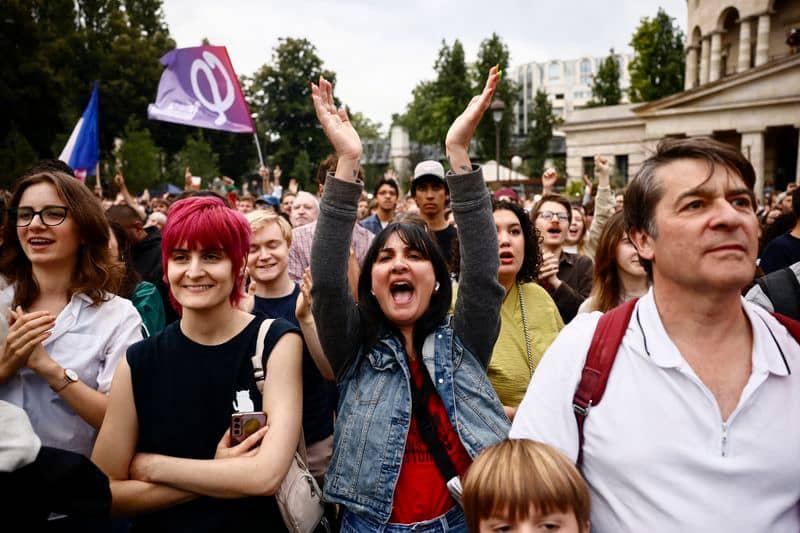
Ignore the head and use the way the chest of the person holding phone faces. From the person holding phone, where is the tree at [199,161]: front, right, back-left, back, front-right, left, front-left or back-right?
back

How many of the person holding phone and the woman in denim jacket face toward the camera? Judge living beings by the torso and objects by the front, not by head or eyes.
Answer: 2

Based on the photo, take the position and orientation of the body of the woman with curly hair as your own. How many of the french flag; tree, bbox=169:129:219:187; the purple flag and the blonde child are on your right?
3

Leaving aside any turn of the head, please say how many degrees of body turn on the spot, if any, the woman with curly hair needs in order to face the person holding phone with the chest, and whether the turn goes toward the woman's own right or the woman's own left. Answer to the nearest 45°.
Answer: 0° — they already face them

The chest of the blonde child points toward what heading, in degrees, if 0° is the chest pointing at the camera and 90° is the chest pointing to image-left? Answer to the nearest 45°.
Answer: approximately 0°

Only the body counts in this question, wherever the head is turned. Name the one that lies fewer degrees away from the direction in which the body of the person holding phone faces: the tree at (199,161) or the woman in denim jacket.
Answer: the woman in denim jacket

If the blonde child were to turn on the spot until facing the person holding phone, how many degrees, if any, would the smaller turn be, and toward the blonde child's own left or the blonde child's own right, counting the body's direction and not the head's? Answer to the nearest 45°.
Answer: approximately 90° to the blonde child's own right

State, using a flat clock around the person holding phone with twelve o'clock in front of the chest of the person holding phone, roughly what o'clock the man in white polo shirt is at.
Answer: The man in white polo shirt is roughly at 10 o'clock from the person holding phone.

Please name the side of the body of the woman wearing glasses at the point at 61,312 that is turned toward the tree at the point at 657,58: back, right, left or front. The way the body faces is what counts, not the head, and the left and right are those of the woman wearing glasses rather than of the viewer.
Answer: back

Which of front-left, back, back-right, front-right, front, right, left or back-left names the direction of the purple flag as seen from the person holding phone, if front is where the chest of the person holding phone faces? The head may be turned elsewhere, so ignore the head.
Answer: back

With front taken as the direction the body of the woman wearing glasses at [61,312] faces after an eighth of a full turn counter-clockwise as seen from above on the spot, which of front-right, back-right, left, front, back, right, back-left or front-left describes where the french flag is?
back
